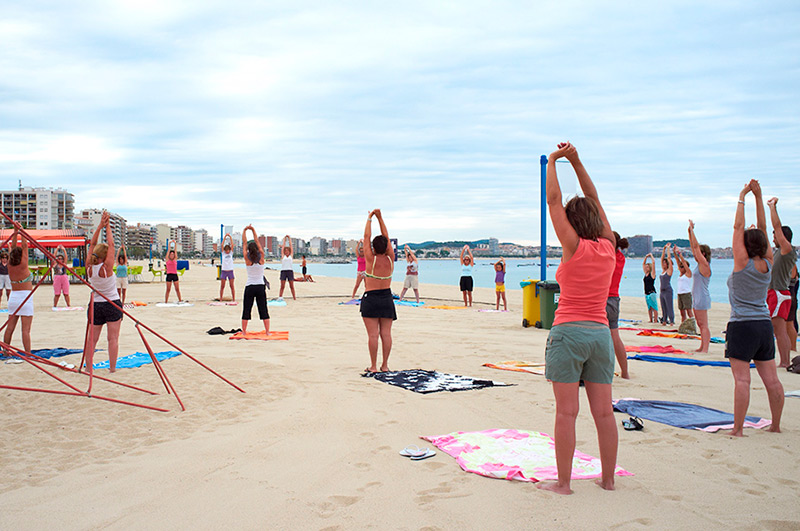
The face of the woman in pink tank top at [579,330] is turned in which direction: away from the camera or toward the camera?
away from the camera

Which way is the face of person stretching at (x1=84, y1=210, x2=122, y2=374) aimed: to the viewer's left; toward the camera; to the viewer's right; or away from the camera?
away from the camera

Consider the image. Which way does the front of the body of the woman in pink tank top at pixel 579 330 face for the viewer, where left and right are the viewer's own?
facing away from the viewer and to the left of the viewer

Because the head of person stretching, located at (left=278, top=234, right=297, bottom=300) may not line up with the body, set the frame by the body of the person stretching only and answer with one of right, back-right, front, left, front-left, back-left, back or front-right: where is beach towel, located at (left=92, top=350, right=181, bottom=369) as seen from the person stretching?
front

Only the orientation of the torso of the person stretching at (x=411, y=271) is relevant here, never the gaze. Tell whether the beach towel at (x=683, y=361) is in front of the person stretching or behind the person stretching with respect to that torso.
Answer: in front

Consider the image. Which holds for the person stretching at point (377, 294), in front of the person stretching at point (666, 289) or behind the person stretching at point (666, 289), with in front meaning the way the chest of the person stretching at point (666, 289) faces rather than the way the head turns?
in front

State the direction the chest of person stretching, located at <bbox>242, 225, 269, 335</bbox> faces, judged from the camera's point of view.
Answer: away from the camera

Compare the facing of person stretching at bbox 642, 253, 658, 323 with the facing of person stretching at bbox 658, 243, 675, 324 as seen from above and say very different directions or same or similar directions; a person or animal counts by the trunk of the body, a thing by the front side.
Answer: same or similar directions

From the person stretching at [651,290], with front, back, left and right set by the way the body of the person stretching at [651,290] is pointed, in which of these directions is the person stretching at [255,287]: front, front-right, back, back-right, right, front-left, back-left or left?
front

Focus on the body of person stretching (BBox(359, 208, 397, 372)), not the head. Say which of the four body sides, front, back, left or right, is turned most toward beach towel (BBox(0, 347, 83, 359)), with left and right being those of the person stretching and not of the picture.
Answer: left

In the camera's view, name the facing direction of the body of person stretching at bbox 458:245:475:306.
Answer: toward the camera

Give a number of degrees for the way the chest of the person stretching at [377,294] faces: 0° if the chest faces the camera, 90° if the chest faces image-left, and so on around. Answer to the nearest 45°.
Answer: approximately 180°

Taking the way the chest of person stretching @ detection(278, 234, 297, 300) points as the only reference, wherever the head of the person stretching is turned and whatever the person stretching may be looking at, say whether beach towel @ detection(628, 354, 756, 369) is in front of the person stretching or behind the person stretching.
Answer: in front

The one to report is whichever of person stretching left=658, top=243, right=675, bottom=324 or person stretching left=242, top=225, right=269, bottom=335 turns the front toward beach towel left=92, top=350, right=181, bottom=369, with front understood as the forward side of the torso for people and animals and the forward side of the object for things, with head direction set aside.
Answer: person stretching left=658, top=243, right=675, bottom=324

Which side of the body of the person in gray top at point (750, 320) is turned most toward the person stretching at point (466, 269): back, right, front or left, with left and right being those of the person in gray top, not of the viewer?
front

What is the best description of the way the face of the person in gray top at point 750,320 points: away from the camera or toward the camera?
away from the camera
